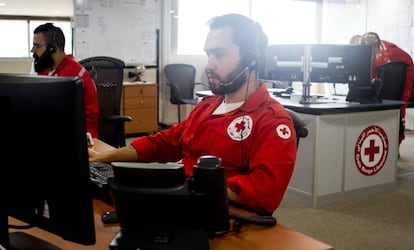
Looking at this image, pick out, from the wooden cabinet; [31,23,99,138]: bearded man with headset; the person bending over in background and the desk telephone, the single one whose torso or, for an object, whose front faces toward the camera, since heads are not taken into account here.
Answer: the wooden cabinet

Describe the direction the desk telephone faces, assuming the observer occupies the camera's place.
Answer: facing away from the viewer

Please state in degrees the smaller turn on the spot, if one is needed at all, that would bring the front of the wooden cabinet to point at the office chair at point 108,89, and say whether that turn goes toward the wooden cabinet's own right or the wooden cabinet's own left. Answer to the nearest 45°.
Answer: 0° — it already faces it

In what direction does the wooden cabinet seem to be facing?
toward the camera

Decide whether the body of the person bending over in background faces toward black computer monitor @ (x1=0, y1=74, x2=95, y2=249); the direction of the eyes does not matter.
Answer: no

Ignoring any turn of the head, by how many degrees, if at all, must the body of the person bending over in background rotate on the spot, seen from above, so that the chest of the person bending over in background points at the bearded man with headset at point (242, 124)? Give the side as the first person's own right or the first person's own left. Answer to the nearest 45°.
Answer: approximately 90° to the first person's own left

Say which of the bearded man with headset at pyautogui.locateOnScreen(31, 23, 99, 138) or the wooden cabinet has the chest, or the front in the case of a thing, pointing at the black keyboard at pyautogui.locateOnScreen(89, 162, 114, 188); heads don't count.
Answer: the wooden cabinet

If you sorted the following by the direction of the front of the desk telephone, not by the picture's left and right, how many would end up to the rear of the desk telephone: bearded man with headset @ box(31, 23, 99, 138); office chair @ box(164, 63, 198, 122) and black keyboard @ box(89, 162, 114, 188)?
0

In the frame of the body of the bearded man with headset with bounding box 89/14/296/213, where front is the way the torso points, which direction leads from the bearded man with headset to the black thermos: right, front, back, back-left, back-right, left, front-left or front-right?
front-left

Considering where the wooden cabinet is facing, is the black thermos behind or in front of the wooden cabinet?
in front

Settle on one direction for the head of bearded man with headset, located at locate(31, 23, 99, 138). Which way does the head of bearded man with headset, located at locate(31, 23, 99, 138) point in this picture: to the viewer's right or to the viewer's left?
to the viewer's left

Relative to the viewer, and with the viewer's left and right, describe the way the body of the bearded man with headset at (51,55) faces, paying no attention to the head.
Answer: facing to the left of the viewer

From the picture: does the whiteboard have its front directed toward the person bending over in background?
no

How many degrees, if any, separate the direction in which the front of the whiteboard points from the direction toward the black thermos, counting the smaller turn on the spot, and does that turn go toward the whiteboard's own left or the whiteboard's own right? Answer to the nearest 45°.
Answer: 0° — it already faces it

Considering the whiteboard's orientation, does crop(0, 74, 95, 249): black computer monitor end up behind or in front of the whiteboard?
in front

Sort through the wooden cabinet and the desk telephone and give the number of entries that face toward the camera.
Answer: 1

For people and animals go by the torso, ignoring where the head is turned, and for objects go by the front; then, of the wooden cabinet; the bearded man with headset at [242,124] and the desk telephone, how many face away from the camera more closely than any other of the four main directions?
1
